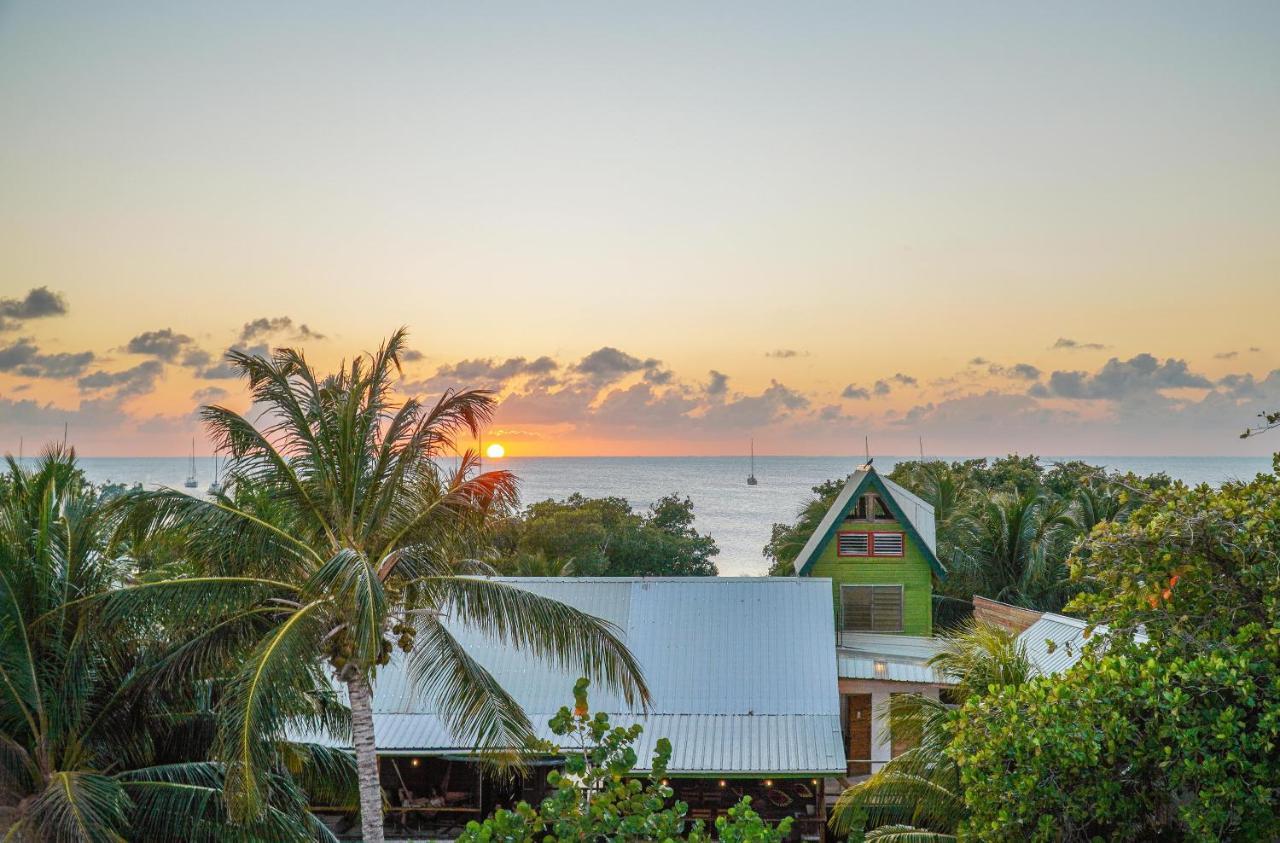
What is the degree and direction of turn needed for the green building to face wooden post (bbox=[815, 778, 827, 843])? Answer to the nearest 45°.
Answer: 0° — it already faces it

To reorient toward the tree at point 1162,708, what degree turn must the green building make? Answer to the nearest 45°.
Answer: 0° — it already faces it

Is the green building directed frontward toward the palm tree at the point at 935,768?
yes

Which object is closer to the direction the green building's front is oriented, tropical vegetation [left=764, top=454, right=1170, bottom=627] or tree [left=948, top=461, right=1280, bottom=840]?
the tree

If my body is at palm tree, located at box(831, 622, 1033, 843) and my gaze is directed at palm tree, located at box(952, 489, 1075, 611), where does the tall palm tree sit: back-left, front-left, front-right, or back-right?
back-left

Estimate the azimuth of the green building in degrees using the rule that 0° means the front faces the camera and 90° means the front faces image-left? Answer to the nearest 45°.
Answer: approximately 0°

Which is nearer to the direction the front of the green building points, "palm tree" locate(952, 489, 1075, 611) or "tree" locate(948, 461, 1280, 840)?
the tree

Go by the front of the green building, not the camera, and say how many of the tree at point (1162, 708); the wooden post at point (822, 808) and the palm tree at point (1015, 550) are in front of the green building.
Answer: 2
